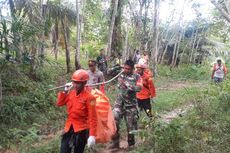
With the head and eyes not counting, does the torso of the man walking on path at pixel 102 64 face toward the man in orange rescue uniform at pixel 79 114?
yes

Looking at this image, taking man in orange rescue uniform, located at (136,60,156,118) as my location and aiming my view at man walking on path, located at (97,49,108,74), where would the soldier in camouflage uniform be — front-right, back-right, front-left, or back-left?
back-left

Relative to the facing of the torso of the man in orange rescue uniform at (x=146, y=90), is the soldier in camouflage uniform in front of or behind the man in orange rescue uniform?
in front

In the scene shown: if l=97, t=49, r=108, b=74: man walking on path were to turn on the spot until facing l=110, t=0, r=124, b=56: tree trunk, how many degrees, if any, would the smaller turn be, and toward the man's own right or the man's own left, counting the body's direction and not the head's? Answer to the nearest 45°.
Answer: approximately 180°

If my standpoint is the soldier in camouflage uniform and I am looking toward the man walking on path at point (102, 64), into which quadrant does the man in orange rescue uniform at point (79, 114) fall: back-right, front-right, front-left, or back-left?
back-left

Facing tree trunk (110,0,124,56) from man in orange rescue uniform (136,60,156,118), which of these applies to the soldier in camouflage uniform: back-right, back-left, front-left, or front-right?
back-left

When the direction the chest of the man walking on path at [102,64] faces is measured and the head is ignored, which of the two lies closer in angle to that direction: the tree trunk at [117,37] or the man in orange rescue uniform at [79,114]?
the man in orange rescue uniform

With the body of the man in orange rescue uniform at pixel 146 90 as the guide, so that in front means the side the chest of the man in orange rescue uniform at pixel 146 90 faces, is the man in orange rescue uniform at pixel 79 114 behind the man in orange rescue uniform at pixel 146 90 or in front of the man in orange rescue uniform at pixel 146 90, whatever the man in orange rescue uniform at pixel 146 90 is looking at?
in front

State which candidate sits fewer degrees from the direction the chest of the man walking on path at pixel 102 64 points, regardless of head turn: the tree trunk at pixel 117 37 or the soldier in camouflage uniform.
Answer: the soldier in camouflage uniform

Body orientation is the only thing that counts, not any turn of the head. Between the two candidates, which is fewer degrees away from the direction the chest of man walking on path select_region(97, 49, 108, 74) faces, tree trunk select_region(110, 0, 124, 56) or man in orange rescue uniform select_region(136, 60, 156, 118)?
the man in orange rescue uniform

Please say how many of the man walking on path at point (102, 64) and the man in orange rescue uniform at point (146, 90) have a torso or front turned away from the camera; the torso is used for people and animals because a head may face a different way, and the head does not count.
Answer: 0

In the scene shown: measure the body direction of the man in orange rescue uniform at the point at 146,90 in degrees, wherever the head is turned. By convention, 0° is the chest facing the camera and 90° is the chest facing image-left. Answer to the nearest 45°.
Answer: approximately 45°

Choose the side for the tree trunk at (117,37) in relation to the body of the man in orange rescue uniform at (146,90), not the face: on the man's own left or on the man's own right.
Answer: on the man's own right

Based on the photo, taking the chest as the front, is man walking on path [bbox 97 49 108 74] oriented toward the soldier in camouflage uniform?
yes
